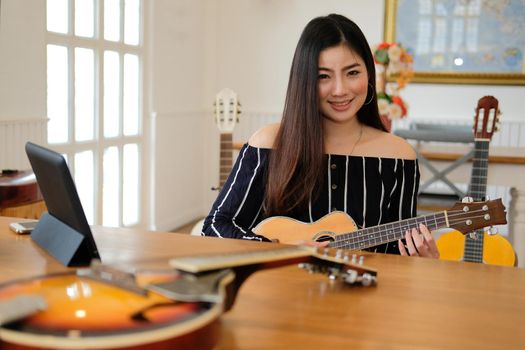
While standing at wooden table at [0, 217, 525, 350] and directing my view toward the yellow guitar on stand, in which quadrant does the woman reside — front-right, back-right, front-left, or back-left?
front-left

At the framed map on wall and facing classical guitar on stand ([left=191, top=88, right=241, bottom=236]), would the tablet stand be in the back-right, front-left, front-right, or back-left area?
front-left

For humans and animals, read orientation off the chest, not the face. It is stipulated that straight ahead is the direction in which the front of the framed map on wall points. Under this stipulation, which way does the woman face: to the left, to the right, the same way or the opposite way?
the same way

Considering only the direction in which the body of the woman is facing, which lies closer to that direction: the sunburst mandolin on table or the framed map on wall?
the sunburst mandolin on table

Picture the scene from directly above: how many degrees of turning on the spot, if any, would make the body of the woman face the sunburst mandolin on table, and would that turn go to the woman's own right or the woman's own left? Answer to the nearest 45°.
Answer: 0° — they already face it

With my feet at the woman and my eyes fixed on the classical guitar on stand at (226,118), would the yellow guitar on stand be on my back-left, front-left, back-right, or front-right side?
front-right

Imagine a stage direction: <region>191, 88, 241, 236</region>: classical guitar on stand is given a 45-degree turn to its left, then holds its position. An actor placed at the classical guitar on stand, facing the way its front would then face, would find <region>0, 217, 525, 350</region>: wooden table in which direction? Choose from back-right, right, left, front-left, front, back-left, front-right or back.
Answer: front-right

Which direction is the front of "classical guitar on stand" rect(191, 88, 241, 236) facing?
toward the camera

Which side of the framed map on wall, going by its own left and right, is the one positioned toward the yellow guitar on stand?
front

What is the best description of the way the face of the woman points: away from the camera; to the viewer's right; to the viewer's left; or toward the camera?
toward the camera

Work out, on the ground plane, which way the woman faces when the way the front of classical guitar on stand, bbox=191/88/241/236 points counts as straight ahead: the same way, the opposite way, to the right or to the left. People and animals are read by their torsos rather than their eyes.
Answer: the same way

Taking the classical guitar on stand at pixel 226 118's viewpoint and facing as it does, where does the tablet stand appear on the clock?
The tablet stand is roughly at 12 o'clock from the classical guitar on stand.

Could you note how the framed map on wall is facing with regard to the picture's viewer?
facing the viewer

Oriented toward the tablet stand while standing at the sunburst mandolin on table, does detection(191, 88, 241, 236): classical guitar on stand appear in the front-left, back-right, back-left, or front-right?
front-right

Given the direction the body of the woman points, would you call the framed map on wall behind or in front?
behind

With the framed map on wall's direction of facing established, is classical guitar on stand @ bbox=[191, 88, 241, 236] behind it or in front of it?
in front

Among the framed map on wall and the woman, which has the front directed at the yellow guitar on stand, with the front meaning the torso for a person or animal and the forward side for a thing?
the framed map on wall

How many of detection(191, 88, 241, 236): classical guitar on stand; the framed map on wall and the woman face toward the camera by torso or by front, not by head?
3

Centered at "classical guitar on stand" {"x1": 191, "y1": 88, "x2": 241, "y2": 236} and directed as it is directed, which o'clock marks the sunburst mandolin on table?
The sunburst mandolin on table is roughly at 12 o'clock from the classical guitar on stand.
